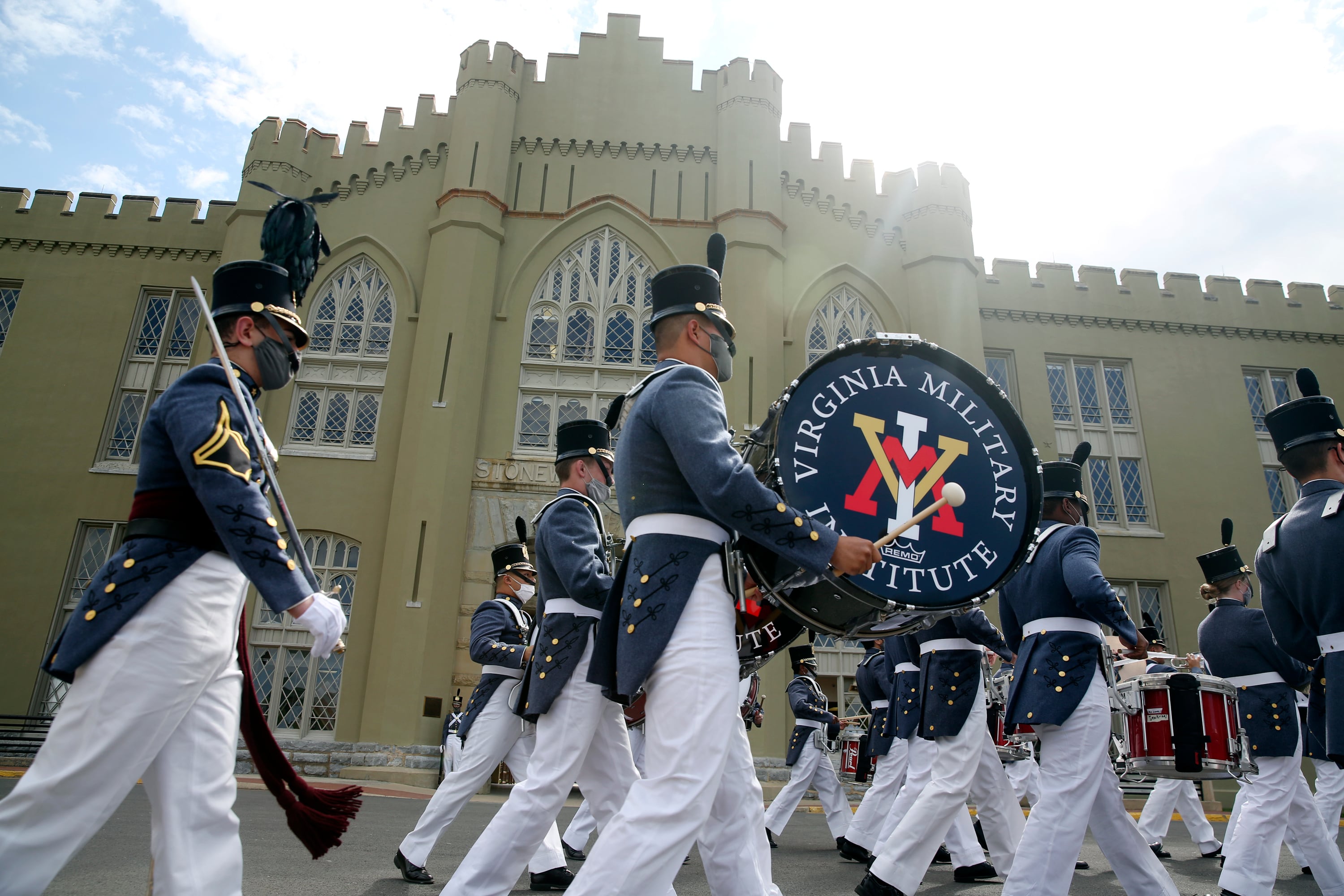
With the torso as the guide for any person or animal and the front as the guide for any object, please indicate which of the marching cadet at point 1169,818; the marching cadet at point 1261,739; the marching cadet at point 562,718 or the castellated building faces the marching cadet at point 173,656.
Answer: the castellated building

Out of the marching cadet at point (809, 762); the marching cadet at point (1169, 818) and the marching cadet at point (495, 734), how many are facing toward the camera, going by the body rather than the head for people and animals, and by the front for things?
0

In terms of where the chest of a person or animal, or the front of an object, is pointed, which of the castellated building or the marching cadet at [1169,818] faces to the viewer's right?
the marching cadet

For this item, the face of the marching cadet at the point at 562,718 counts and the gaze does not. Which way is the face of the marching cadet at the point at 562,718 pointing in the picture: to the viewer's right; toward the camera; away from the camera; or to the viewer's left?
to the viewer's right

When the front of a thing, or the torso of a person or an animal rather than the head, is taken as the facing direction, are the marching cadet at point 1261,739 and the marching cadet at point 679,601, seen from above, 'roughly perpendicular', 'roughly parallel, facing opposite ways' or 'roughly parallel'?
roughly parallel

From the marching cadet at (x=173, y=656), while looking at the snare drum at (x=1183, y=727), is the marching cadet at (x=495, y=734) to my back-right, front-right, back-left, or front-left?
front-left

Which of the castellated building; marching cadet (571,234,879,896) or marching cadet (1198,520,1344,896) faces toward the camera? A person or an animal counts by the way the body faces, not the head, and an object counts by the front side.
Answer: the castellated building

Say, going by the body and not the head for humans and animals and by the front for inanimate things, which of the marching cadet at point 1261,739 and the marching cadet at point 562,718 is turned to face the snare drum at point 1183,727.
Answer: the marching cadet at point 562,718

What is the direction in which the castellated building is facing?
toward the camera

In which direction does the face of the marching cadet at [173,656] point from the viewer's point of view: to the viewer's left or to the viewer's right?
to the viewer's right

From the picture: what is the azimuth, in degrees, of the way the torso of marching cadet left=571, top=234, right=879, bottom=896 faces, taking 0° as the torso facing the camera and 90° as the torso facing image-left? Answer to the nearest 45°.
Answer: approximately 270°

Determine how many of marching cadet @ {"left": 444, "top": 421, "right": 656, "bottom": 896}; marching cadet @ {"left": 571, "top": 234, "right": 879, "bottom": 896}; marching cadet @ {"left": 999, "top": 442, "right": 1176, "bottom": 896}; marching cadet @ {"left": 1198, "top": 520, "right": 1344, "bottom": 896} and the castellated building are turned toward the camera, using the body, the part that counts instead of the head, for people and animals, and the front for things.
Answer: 1

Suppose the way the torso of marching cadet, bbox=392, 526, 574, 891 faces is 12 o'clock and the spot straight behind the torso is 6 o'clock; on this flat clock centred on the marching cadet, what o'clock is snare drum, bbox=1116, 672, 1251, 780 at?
The snare drum is roughly at 1 o'clock from the marching cadet.

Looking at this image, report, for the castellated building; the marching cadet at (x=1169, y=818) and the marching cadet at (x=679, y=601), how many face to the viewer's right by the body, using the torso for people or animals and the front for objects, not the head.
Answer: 2

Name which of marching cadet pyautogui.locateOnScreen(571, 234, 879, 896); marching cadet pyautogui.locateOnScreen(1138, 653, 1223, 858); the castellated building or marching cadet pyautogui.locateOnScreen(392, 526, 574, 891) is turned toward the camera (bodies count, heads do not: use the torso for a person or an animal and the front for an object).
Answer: the castellated building

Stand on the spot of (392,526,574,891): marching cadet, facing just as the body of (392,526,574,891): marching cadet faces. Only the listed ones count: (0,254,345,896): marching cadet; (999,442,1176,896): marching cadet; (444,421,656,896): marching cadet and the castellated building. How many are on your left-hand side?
1

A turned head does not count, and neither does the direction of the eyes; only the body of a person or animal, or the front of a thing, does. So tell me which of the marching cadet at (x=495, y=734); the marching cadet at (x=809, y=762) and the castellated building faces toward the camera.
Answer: the castellated building
